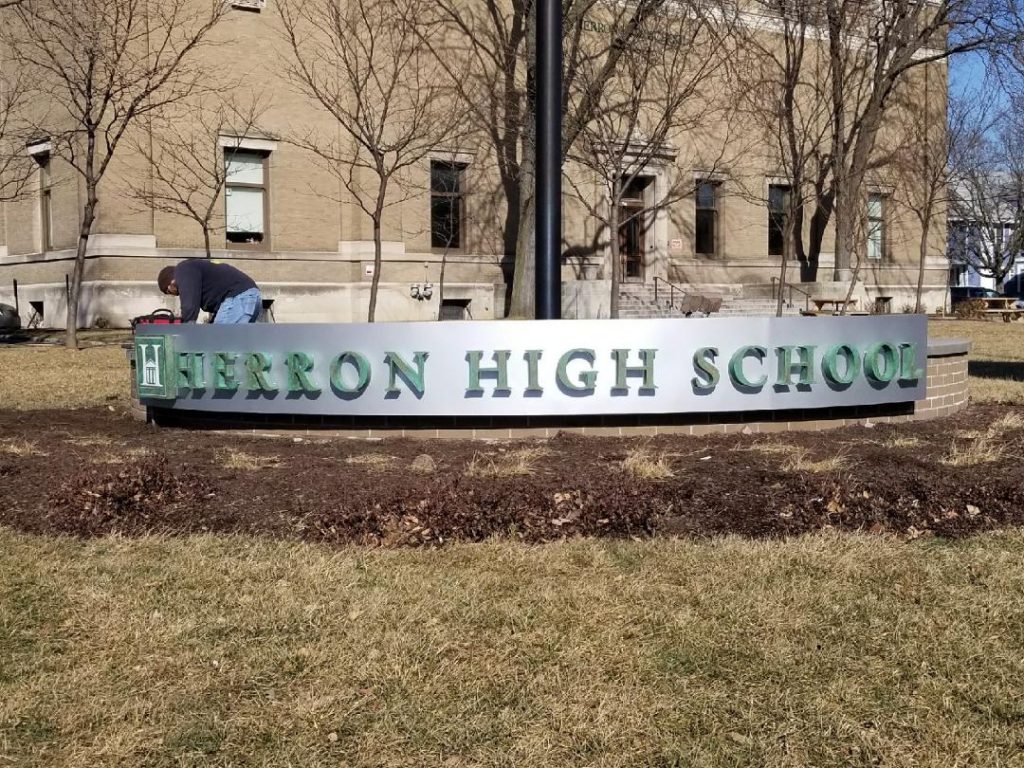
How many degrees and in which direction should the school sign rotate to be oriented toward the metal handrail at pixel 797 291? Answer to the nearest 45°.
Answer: approximately 180°

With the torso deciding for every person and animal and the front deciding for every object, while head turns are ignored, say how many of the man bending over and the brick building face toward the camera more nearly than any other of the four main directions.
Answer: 1

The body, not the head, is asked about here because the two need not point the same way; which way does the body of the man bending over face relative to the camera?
to the viewer's left

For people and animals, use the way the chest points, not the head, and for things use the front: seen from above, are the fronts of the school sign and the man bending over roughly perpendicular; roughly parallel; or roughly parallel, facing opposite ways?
roughly perpendicular

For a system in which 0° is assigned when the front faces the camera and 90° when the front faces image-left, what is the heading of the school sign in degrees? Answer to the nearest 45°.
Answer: approximately 0°

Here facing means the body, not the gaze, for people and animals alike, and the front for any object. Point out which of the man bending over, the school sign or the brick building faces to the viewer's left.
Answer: the man bending over

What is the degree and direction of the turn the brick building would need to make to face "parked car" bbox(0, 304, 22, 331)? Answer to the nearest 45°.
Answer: approximately 45° to its right

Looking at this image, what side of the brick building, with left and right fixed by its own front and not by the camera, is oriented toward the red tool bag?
front

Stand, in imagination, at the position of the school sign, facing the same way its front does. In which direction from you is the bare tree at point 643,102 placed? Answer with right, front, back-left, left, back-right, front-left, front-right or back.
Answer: back

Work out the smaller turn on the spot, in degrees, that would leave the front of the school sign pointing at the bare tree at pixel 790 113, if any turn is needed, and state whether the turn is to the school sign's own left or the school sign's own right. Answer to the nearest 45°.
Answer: approximately 180°

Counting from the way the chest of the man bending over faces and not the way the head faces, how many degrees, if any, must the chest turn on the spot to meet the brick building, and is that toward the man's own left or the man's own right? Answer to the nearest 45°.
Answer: approximately 90° to the man's own right
